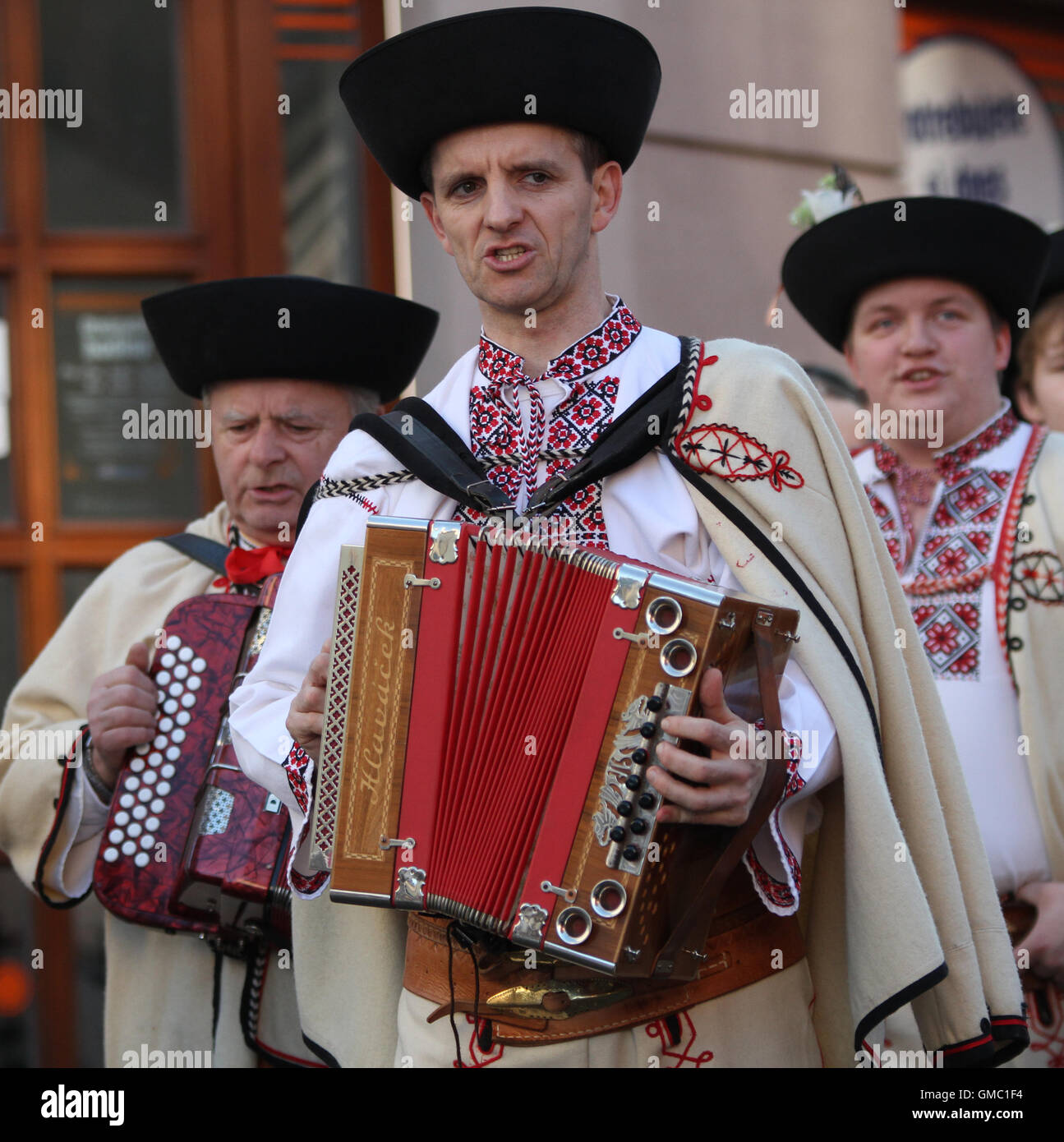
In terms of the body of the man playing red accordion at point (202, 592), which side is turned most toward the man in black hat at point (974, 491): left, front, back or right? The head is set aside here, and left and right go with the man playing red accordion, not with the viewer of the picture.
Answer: left

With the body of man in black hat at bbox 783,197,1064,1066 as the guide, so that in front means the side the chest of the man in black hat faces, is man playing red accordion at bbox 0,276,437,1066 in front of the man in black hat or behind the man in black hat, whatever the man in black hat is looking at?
in front

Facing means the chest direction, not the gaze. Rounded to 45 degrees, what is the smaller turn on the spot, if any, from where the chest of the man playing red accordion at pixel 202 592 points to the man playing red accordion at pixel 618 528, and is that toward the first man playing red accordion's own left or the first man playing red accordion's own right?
approximately 45° to the first man playing red accordion's own left

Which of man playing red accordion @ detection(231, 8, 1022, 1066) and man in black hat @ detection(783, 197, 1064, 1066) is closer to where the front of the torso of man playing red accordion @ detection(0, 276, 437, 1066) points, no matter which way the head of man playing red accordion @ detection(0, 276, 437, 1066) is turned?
the man playing red accordion

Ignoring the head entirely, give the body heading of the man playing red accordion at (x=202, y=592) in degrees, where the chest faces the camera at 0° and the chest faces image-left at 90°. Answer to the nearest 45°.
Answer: approximately 0°

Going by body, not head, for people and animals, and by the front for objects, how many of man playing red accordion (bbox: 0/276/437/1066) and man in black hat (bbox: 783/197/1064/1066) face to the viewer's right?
0

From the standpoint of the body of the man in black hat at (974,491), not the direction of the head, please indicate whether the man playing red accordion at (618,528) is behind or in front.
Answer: in front
